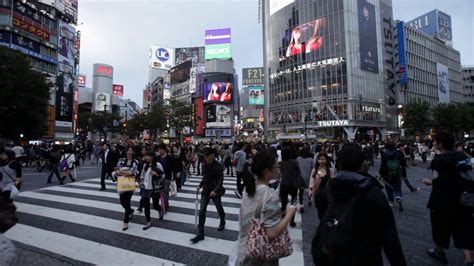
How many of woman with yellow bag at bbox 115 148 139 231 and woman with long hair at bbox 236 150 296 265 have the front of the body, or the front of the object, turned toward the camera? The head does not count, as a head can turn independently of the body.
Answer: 1

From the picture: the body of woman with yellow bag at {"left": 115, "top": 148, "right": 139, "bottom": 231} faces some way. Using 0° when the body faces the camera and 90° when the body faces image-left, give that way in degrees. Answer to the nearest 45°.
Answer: approximately 0°

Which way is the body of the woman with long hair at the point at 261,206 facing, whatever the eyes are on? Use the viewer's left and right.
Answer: facing away from the viewer and to the right of the viewer

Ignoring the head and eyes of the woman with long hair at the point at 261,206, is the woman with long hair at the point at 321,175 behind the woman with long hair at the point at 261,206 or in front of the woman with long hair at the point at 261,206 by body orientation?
in front

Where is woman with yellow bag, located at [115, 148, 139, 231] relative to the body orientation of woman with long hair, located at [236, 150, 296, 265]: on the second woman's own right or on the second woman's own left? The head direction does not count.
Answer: on the second woman's own left

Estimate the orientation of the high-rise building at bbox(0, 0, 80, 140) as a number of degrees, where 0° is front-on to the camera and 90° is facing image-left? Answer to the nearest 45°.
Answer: approximately 315°
